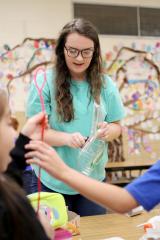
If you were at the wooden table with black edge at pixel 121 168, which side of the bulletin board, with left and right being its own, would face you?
front

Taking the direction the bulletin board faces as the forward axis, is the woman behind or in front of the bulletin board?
in front

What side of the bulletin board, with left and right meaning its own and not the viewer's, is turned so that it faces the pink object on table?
front

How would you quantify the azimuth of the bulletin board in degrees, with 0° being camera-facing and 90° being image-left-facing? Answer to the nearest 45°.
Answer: approximately 0°
